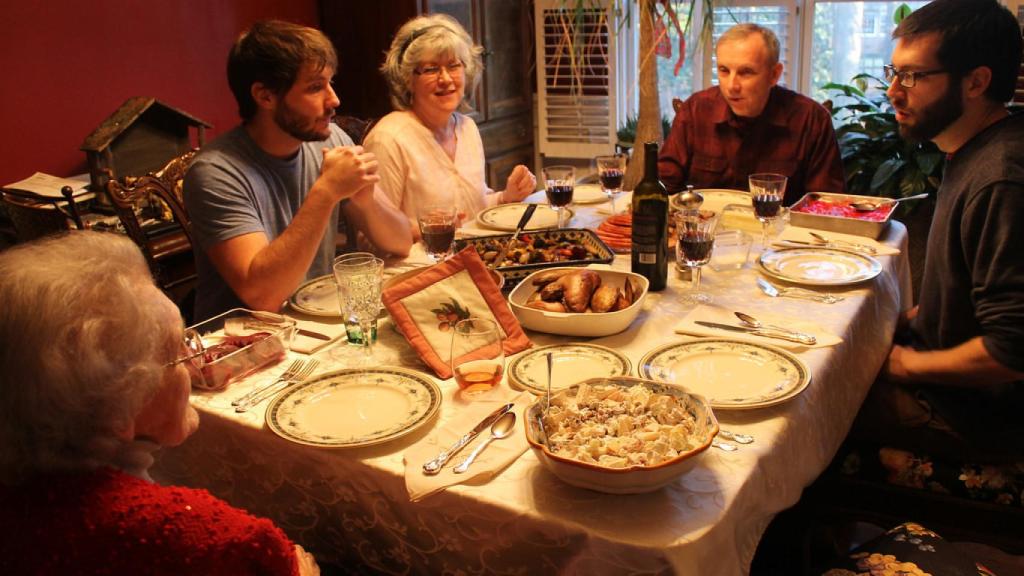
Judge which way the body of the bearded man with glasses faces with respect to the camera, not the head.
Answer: to the viewer's left

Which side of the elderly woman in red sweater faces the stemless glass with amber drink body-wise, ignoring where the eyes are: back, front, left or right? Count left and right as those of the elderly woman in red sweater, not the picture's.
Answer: front

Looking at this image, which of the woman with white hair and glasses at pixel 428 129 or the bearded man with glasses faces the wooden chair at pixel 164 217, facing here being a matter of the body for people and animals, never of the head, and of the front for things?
the bearded man with glasses

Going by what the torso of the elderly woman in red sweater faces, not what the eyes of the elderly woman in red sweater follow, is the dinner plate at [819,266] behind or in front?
in front

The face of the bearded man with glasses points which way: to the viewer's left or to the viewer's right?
to the viewer's left

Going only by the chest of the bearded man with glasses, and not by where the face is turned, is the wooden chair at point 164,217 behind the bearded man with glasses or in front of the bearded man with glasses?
in front

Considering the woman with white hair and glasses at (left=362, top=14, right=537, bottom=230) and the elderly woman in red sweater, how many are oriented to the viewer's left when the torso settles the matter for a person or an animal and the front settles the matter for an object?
0

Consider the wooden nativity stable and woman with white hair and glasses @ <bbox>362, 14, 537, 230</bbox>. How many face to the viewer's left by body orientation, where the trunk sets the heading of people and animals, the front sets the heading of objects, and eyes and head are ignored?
0

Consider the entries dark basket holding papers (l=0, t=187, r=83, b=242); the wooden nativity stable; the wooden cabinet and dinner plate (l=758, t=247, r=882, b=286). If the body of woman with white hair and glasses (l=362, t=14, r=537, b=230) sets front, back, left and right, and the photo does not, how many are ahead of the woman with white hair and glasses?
1

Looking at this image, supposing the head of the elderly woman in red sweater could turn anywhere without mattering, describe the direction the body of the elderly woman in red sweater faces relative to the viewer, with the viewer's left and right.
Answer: facing away from the viewer and to the right of the viewer

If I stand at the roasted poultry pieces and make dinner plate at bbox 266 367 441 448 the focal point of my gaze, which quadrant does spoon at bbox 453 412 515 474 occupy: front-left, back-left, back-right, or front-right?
front-left

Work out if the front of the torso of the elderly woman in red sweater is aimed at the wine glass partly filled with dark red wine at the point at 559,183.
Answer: yes

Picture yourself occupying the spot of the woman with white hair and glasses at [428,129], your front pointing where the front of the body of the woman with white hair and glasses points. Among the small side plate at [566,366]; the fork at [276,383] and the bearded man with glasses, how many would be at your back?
0

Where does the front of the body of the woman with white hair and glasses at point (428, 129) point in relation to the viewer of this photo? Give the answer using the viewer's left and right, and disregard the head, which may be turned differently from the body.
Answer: facing the viewer and to the right of the viewer

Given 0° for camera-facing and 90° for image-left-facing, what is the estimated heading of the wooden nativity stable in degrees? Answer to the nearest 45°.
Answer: approximately 315°

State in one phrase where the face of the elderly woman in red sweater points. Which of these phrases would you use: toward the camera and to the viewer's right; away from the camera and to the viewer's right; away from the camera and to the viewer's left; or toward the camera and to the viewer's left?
away from the camera and to the viewer's right

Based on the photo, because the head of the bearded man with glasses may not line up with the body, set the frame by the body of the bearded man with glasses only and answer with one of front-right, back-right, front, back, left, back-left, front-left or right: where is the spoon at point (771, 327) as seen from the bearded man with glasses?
front-left

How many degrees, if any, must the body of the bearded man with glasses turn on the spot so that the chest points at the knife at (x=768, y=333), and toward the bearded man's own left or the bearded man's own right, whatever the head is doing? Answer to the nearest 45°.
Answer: approximately 45° to the bearded man's own left
